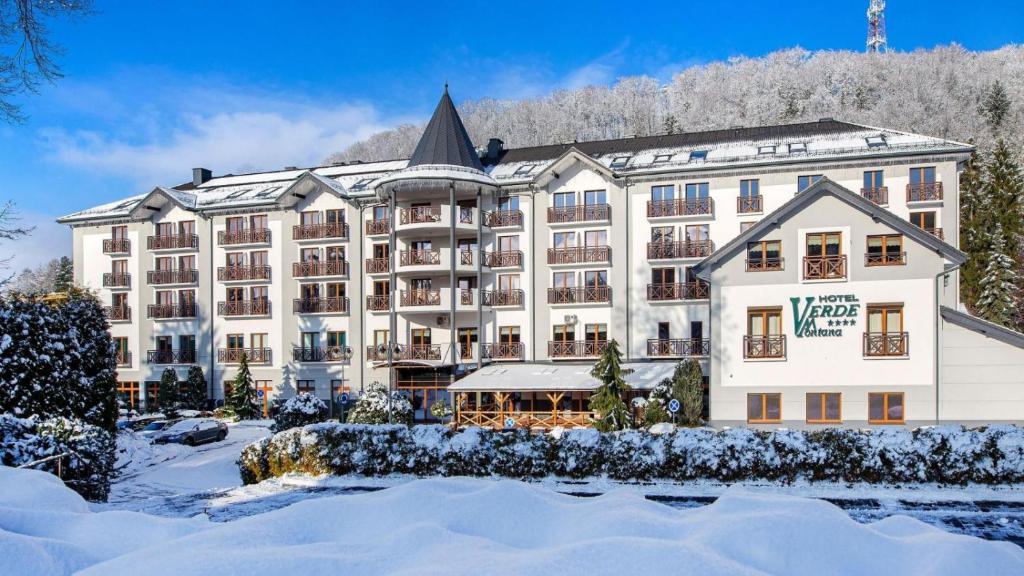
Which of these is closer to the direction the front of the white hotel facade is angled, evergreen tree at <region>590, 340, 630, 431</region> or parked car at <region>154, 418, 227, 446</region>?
the evergreen tree

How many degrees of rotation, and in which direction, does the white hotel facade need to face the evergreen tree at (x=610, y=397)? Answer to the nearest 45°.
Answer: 0° — it already faces it

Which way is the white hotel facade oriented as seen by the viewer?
toward the camera

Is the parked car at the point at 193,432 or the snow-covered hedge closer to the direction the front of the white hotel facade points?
the snow-covered hedge

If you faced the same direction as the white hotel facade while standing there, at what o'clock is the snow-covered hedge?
The snow-covered hedge is roughly at 12 o'clock from the white hotel facade.

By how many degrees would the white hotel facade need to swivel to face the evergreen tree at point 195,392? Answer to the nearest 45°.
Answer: approximately 90° to its right

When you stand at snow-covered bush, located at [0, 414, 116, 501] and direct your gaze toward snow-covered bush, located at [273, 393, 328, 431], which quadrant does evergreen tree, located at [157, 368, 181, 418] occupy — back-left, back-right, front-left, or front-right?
front-left

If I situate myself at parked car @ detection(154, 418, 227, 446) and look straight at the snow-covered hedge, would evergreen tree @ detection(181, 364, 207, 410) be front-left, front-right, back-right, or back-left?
back-left
